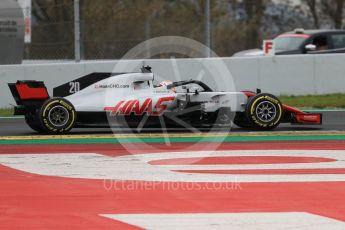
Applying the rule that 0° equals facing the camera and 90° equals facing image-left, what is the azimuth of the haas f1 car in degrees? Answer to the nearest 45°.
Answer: approximately 270°

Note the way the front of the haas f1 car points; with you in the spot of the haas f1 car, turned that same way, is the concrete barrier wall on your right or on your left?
on your left

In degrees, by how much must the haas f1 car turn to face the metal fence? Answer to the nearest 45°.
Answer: approximately 90° to its left
